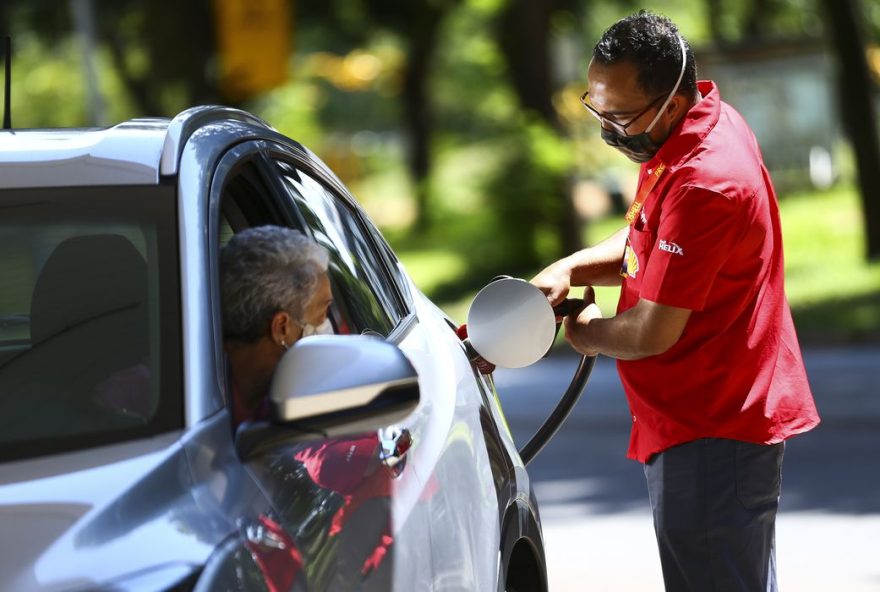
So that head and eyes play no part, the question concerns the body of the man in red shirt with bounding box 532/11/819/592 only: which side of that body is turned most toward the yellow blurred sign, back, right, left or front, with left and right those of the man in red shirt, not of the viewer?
right

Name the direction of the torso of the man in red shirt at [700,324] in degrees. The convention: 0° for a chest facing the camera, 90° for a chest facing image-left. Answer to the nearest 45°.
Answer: approximately 90°

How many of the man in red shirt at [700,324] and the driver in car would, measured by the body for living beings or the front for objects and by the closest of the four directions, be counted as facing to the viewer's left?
1

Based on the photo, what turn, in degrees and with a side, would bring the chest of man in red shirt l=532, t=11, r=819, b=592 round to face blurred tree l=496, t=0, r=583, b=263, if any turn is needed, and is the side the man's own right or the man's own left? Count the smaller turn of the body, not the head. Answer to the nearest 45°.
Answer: approximately 90° to the man's own right
